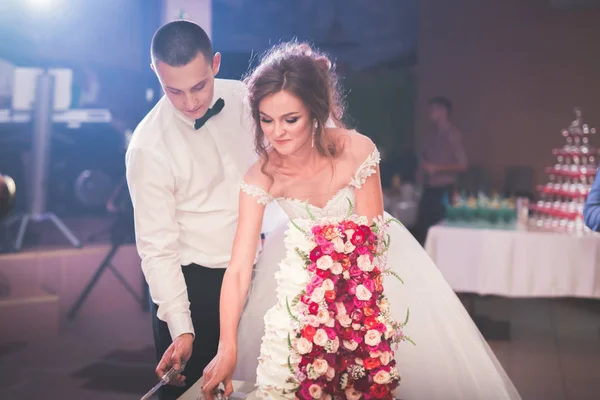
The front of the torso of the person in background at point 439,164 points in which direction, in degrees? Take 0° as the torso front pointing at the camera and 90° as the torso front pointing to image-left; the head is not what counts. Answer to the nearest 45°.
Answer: approximately 45°

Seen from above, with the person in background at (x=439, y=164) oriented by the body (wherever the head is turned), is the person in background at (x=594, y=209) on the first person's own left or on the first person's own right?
on the first person's own left

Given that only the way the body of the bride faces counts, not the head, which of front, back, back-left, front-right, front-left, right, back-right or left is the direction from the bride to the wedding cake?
front

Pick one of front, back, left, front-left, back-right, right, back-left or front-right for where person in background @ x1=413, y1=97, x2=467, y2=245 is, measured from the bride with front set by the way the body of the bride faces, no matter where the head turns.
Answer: back

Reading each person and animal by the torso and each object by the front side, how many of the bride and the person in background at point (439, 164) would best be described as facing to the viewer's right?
0

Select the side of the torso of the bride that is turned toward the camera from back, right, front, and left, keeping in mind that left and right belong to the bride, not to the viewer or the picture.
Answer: front

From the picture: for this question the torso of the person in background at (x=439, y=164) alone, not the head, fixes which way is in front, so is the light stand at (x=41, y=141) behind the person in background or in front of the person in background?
in front
